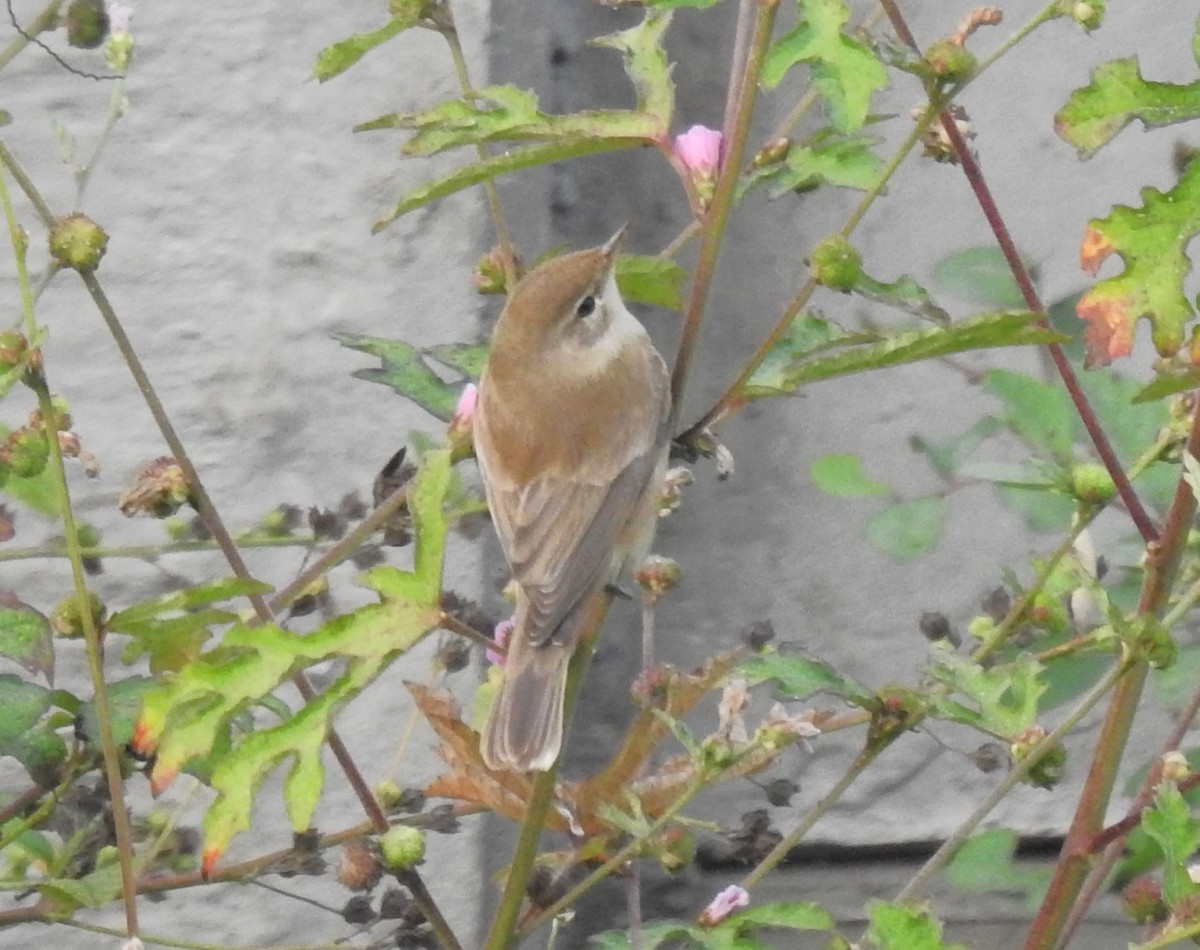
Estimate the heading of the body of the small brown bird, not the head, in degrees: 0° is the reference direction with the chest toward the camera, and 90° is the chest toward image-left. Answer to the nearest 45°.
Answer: approximately 225°
